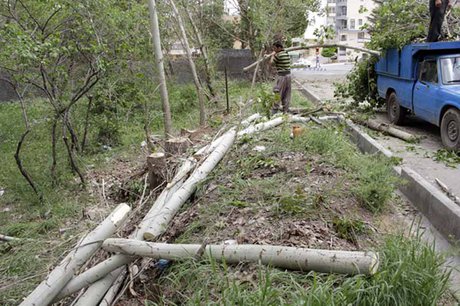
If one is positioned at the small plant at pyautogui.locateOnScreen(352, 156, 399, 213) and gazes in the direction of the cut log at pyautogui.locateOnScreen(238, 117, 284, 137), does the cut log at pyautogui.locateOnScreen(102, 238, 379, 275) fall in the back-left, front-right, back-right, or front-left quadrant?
back-left

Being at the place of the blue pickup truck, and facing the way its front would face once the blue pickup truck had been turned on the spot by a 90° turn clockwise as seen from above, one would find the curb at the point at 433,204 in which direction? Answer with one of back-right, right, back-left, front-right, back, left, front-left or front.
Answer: front-left

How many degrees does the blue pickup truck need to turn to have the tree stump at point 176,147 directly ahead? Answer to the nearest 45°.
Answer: approximately 90° to its right

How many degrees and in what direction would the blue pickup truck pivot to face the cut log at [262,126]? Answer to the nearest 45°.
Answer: approximately 90° to its right

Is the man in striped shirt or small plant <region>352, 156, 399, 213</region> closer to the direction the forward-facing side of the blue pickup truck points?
the small plant

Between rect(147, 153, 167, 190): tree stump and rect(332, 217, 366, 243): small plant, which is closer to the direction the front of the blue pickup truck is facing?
the small plant

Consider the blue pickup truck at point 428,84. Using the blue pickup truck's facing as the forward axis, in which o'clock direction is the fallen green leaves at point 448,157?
The fallen green leaves is roughly at 1 o'clock from the blue pickup truck.

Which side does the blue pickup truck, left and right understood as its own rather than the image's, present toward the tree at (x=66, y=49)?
right

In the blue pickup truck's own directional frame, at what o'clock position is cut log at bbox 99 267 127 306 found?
The cut log is roughly at 2 o'clock from the blue pickup truck.
